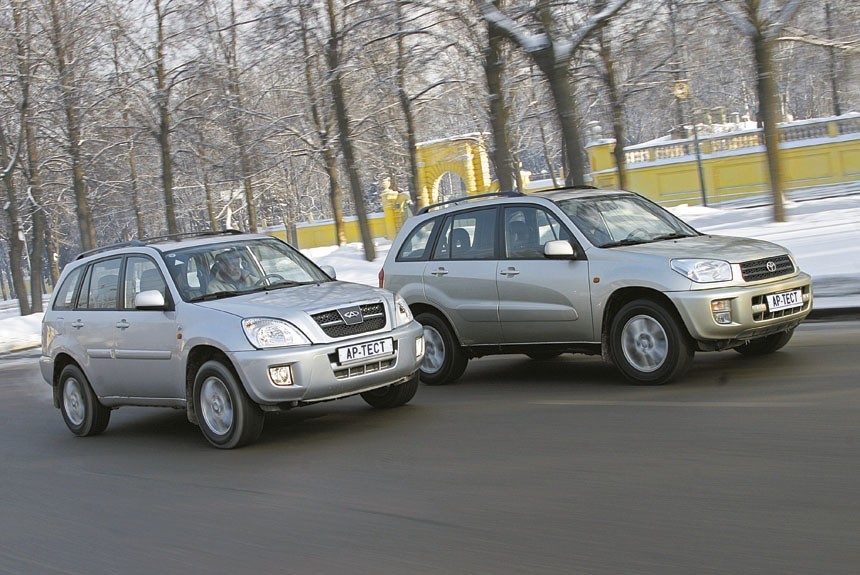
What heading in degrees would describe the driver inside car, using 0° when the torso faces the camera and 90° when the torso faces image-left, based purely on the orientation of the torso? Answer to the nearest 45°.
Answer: approximately 315°

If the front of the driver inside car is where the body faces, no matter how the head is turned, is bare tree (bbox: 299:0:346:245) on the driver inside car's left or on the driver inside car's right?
on the driver inside car's left

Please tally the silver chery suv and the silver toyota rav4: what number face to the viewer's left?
0

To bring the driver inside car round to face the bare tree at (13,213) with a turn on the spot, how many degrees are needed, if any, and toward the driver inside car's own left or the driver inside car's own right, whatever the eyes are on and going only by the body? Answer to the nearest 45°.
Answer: approximately 135° to the driver inside car's own left

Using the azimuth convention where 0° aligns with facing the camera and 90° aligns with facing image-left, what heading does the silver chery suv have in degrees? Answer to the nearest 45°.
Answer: approximately 315°

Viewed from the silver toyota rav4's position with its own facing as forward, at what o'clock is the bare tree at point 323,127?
The bare tree is roughly at 7 o'clock from the silver toyota rav4.

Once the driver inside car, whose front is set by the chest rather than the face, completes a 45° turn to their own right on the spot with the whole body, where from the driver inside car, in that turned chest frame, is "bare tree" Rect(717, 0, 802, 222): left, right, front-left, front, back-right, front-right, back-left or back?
back-left

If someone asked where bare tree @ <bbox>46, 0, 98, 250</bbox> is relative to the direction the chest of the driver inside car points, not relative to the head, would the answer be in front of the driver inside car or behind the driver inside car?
behind

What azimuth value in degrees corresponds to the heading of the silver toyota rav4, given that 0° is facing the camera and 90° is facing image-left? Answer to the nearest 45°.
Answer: approximately 315°

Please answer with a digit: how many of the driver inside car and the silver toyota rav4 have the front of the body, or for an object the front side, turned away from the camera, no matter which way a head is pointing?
0
